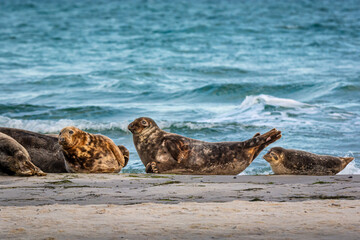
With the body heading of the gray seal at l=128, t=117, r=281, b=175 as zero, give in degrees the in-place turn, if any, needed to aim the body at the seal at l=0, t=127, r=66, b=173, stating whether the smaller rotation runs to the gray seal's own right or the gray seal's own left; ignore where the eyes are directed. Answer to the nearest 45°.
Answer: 0° — it already faces it

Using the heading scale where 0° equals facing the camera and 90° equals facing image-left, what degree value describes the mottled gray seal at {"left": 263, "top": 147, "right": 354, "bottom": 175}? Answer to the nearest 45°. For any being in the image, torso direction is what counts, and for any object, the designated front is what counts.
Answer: approximately 90°

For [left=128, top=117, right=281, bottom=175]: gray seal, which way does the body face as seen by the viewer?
to the viewer's left

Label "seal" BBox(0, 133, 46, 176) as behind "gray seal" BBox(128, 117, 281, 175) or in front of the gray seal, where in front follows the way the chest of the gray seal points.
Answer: in front

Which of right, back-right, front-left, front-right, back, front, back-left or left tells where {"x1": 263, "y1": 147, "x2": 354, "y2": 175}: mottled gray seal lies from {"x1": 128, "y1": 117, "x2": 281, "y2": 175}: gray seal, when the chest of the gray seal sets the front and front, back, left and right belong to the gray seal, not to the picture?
back

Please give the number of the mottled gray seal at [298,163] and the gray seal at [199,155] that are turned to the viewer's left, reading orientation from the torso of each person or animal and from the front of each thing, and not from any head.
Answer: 2

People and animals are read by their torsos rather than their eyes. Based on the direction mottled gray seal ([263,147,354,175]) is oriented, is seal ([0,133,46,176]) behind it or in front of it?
in front

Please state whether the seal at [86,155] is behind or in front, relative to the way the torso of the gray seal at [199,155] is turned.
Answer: in front
